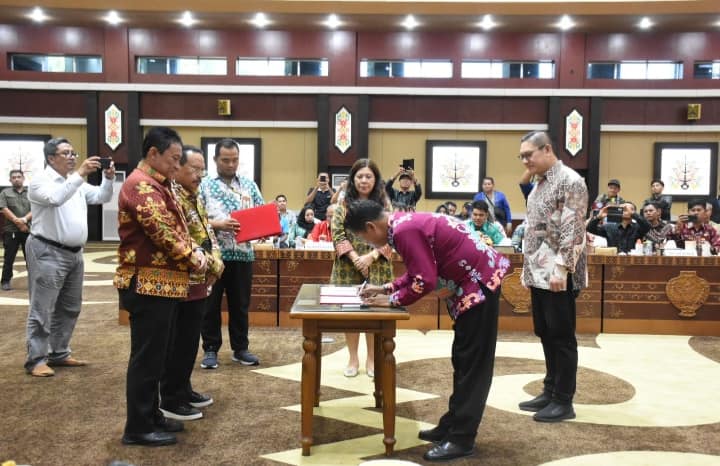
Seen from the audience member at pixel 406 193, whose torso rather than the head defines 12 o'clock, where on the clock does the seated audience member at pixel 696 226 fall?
the seated audience member at pixel 696 226 is roughly at 9 o'clock from the audience member at pixel 406 193.

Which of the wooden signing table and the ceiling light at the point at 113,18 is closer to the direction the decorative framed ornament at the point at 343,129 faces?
the wooden signing table

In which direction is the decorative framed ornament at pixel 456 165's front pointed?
toward the camera

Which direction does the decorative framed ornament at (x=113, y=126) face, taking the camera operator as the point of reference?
facing the viewer

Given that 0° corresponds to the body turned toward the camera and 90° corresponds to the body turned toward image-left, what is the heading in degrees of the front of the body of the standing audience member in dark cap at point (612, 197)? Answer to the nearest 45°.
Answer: approximately 0°

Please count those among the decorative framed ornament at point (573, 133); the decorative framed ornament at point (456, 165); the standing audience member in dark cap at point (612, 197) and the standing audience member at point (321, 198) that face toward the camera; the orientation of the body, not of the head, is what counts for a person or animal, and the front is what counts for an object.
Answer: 4

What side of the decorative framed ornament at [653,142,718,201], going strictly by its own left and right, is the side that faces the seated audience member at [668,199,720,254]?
front

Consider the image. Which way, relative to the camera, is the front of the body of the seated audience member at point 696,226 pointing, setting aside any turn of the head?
toward the camera

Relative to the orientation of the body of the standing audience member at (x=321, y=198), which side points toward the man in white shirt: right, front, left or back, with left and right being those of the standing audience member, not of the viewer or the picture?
front

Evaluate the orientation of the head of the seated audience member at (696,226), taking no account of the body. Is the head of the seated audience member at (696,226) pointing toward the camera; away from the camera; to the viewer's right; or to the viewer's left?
toward the camera

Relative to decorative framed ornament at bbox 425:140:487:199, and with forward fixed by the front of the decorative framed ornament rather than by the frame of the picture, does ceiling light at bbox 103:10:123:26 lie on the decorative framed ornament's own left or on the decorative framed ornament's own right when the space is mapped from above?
on the decorative framed ornament's own right

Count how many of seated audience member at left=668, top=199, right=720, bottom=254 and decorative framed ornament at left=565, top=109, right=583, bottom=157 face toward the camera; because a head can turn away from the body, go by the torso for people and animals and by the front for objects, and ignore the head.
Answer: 2

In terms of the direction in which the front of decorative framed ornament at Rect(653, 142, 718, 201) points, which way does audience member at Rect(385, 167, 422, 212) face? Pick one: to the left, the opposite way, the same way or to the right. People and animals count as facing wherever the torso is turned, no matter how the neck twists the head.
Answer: the same way

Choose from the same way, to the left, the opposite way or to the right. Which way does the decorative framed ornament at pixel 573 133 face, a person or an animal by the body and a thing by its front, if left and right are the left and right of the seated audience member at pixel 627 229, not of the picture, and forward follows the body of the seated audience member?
the same way

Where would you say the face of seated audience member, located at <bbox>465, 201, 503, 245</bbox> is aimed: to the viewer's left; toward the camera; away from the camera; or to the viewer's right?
toward the camera

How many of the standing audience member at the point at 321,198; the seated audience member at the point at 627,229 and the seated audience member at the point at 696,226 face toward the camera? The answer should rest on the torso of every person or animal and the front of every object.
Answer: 3

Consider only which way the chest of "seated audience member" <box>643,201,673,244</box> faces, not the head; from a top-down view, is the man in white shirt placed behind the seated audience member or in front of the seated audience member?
in front
